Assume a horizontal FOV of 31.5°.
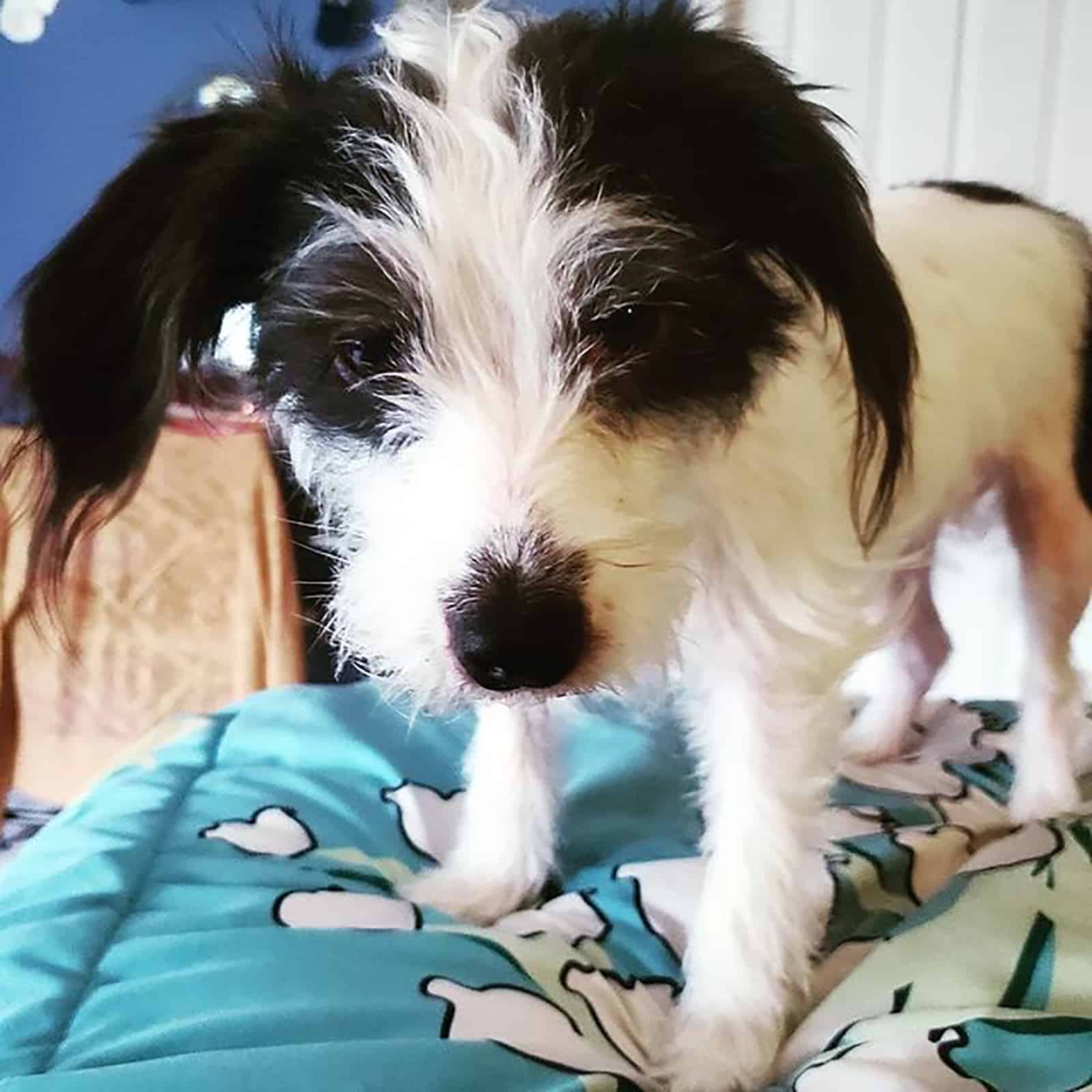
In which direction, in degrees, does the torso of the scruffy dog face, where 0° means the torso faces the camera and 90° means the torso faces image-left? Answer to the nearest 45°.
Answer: approximately 45°
